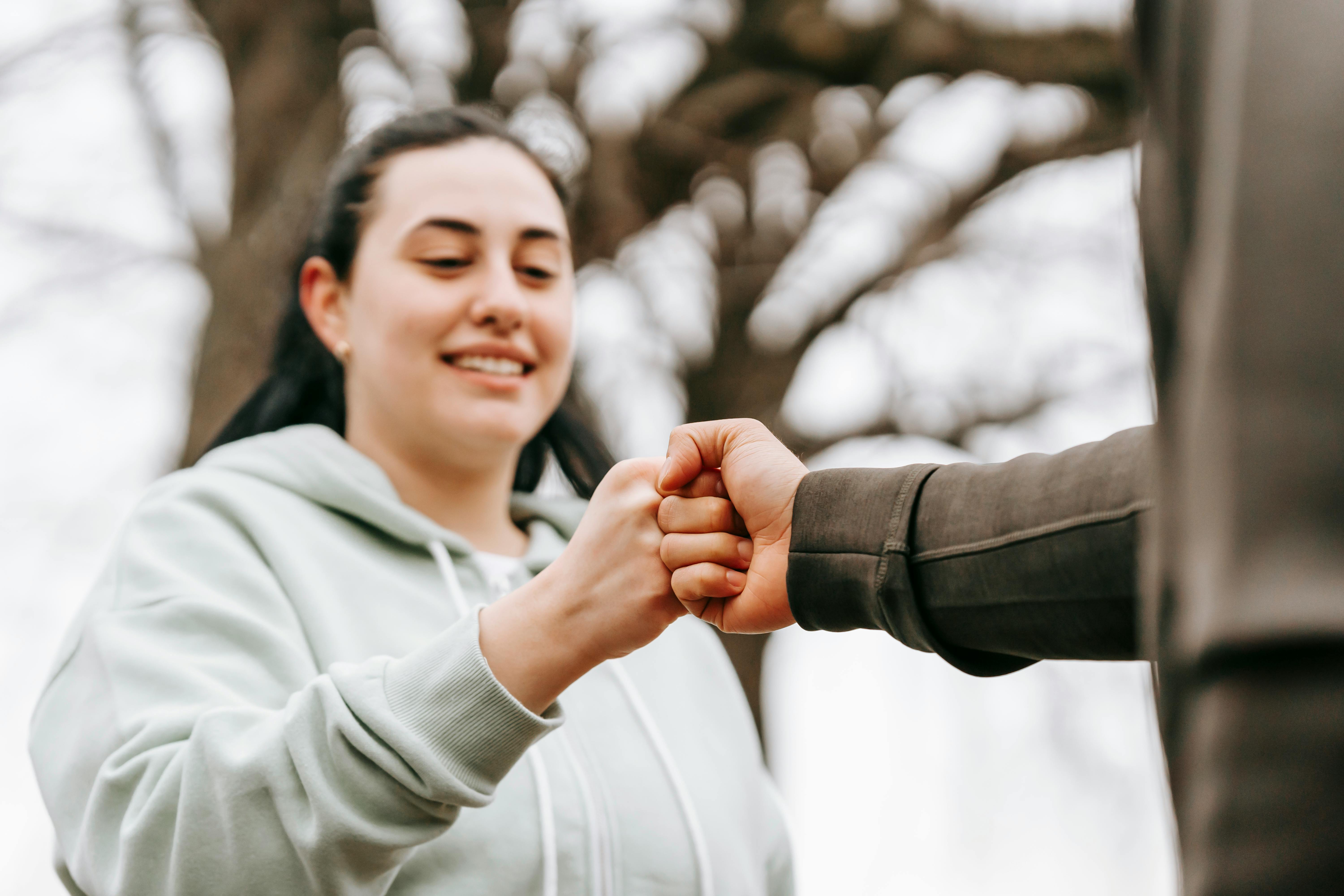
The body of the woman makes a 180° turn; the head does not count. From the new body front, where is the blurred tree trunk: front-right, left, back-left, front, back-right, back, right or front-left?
front-right

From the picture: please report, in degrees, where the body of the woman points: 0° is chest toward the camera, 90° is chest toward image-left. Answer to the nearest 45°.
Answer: approximately 315°

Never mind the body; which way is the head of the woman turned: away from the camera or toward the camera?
toward the camera
